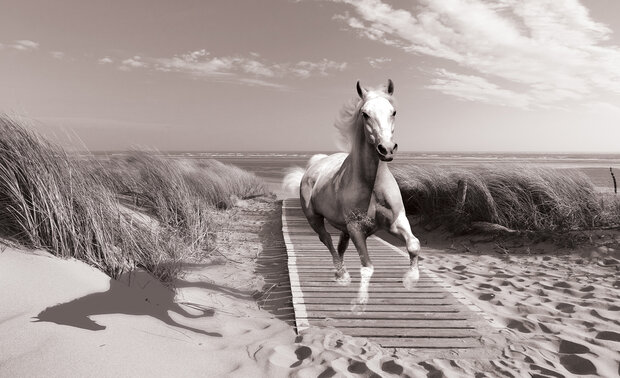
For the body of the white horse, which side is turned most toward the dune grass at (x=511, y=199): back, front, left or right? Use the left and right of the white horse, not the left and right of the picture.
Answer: left

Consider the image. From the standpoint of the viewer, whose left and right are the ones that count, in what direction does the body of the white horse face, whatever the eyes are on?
facing the viewer and to the right of the viewer
